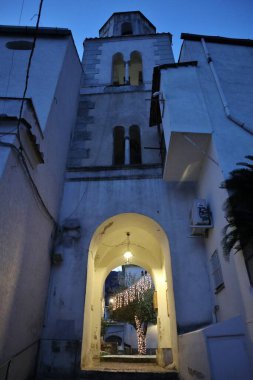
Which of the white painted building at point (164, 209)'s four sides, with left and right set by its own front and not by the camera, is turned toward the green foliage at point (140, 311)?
back

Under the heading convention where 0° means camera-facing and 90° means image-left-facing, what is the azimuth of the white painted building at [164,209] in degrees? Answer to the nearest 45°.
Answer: approximately 0°

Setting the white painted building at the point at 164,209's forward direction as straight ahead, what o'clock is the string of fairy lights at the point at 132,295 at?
The string of fairy lights is roughly at 6 o'clock from the white painted building.
